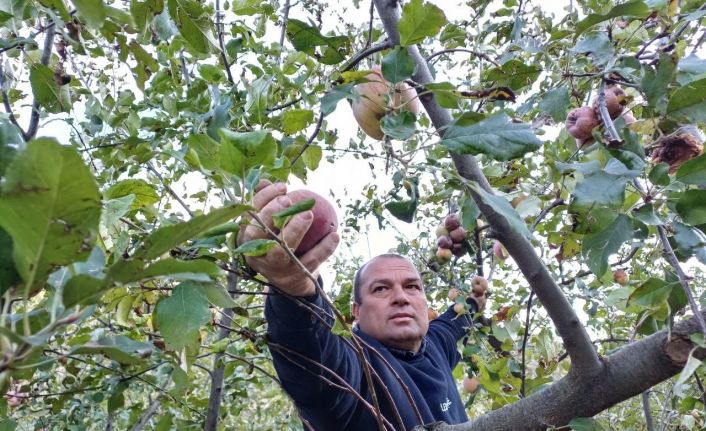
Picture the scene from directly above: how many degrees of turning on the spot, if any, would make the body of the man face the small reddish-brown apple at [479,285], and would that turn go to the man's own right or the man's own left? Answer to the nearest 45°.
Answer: approximately 90° to the man's own left

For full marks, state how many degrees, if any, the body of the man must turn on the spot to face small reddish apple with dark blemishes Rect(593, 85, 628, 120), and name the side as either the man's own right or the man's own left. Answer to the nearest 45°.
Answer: approximately 45° to the man's own left

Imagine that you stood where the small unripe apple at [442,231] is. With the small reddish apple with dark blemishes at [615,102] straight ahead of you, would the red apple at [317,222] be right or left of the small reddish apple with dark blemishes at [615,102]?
right

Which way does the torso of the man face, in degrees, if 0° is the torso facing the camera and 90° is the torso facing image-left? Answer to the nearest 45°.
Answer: approximately 315°
